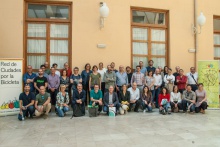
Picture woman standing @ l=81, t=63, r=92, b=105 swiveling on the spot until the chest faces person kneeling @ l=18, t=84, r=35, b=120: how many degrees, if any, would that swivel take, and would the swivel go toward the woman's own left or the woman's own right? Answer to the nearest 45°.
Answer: approximately 45° to the woman's own right

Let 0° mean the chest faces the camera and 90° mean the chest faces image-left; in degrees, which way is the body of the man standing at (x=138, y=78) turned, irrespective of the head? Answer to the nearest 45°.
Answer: approximately 0°

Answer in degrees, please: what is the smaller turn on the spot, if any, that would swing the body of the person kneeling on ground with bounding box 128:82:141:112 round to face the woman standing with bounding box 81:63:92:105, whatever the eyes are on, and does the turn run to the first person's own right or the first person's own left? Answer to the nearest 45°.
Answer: approximately 90° to the first person's own right

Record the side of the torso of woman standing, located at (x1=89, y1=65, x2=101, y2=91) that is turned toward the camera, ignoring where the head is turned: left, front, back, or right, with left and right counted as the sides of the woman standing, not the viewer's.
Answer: front

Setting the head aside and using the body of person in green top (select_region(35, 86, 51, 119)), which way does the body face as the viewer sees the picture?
toward the camera

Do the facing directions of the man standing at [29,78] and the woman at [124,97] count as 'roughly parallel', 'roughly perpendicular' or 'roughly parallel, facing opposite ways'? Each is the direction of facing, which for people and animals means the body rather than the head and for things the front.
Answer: roughly parallel

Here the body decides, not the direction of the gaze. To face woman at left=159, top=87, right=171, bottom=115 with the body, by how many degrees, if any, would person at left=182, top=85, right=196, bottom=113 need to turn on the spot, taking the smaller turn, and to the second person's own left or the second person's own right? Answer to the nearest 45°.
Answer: approximately 45° to the second person's own right

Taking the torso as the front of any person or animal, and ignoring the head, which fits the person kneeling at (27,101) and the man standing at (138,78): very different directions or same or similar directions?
same or similar directions

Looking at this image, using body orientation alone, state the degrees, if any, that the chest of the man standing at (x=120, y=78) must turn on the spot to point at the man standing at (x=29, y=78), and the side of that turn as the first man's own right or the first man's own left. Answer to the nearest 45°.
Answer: approximately 90° to the first man's own right

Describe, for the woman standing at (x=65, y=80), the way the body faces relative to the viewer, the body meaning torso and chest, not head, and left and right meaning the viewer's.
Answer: facing the viewer

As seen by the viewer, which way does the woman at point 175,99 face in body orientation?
toward the camera

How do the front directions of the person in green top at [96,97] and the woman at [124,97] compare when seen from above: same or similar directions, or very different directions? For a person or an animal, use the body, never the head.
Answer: same or similar directions

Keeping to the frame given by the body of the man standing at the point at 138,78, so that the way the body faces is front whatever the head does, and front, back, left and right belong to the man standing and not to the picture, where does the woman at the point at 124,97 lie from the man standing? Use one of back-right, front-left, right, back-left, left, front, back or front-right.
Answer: front-right

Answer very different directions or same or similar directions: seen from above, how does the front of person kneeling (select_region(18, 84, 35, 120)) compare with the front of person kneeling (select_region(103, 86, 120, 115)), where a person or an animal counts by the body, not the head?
same or similar directions

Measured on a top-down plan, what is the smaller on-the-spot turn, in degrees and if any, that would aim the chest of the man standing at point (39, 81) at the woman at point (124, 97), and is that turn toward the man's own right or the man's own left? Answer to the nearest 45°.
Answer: approximately 90° to the man's own left

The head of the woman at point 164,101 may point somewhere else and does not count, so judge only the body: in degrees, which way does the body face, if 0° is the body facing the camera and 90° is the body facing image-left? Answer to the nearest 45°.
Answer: approximately 0°
